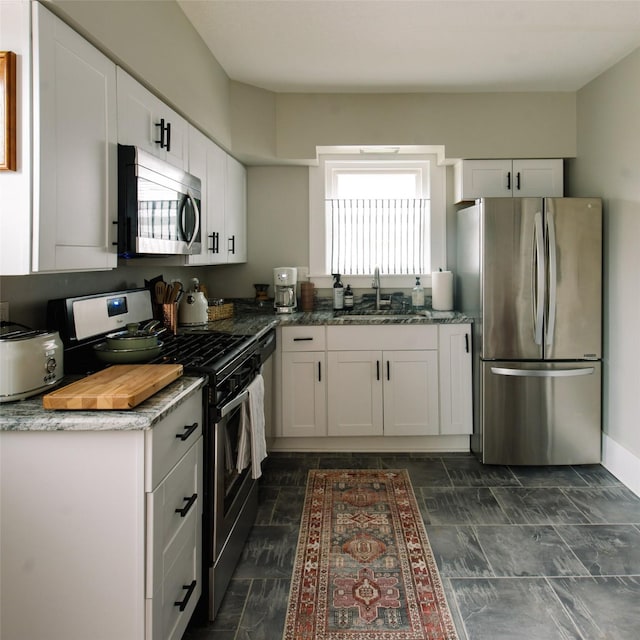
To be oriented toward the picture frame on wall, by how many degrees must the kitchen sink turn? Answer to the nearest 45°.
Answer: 0° — it already faces it

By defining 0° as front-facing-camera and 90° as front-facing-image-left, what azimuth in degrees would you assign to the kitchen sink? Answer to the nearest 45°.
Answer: approximately 0°

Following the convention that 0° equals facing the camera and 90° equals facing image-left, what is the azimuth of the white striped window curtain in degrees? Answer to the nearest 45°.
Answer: approximately 0°

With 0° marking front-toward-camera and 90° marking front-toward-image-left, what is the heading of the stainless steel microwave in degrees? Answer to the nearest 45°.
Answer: approximately 315°
